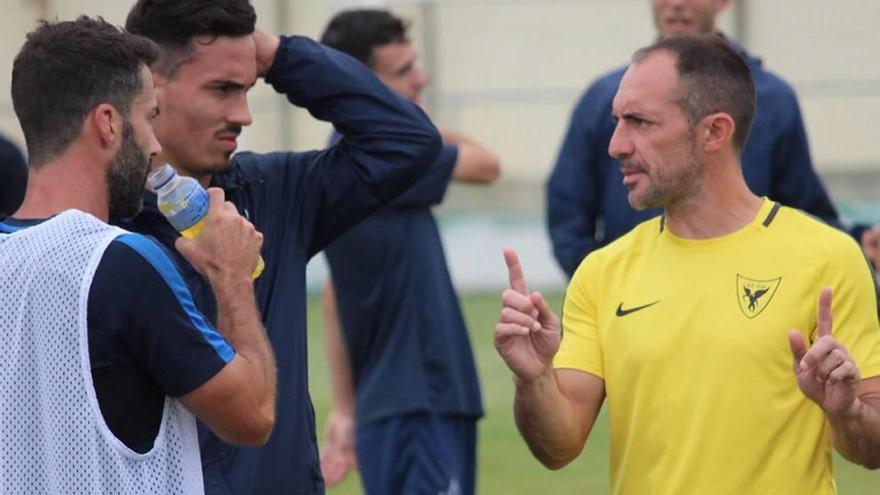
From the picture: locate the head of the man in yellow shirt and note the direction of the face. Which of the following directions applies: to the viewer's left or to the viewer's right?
to the viewer's left

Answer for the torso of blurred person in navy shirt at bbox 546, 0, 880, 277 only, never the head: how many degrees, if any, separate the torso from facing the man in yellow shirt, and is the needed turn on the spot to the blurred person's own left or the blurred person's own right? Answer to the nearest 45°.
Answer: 0° — they already face them

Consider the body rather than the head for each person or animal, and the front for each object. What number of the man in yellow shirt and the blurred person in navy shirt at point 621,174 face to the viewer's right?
0

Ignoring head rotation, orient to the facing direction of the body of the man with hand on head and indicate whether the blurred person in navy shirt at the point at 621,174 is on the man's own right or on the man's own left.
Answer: on the man's own left

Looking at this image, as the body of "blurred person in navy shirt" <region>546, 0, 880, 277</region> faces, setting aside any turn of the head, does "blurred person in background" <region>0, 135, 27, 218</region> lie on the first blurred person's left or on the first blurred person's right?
on the first blurred person's right

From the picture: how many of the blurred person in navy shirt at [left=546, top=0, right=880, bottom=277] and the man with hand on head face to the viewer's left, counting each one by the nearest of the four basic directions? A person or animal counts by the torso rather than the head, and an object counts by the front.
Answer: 0

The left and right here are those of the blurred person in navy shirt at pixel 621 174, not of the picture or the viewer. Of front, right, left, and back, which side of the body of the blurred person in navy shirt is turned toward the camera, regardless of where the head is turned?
front

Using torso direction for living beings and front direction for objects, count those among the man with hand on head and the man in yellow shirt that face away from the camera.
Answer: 0

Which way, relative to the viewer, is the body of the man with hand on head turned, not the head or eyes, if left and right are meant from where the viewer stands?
facing the viewer and to the right of the viewer

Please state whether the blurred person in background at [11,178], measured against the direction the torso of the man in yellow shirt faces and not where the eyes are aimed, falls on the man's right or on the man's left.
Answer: on the man's right

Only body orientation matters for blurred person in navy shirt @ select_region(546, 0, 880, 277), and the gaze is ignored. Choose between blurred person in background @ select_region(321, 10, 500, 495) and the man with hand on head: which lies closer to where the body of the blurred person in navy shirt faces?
the man with hand on head

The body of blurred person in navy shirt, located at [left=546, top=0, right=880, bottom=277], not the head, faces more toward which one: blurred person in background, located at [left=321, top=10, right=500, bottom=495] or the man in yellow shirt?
the man in yellow shirt
